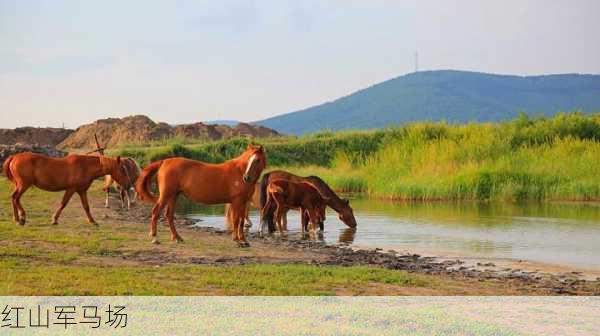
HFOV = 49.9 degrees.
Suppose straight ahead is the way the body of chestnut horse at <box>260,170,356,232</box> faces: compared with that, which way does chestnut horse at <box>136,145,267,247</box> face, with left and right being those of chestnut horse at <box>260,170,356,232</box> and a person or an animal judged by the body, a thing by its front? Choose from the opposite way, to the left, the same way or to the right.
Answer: the same way

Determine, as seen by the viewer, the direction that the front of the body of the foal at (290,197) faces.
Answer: to the viewer's right

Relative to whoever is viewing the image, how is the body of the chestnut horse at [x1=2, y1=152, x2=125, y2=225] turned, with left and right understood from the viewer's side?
facing to the right of the viewer

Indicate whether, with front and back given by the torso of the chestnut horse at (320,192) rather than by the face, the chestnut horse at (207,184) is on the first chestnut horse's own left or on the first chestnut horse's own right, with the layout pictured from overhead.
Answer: on the first chestnut horse's own right

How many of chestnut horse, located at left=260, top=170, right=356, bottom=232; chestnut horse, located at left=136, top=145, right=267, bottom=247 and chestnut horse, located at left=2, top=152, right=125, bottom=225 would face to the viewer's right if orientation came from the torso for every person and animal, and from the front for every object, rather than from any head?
3

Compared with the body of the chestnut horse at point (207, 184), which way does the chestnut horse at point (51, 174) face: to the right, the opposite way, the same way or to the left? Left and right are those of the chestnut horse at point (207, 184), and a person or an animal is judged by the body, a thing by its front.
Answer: the same way

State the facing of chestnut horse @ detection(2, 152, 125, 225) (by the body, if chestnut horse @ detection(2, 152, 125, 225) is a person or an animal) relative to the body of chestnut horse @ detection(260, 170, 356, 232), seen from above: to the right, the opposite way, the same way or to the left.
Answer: the same way

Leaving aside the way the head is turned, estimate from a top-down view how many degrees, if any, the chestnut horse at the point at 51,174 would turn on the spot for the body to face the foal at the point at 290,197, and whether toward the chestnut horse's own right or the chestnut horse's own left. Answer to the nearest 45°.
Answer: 0° — it already faces it

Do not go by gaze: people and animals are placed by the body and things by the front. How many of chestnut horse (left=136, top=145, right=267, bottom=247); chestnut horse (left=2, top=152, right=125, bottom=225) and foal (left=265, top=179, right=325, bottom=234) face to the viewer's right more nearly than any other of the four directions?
3

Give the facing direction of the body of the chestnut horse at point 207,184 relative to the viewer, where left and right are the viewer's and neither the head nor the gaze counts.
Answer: facing to the right of the viewer

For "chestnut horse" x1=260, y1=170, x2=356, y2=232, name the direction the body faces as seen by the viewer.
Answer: to the viewer's right

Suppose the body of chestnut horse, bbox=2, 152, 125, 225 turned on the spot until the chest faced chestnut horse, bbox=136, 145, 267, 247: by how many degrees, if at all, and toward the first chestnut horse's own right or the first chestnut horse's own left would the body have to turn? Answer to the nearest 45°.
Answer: approximately 45° to the first chestnut horse's own right

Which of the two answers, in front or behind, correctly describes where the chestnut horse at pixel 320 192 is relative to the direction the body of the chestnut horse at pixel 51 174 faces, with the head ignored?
in front
